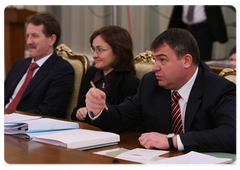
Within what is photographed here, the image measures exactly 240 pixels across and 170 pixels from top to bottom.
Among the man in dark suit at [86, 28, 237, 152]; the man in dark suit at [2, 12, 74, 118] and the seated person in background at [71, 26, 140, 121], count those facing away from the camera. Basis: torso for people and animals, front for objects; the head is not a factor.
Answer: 0

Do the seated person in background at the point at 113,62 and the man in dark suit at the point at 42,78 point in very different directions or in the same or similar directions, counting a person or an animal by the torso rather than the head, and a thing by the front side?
same or similar directions

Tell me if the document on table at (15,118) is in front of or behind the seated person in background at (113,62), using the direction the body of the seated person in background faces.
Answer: in front

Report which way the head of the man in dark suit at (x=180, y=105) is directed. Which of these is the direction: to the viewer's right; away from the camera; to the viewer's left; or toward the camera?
to the viewer's left

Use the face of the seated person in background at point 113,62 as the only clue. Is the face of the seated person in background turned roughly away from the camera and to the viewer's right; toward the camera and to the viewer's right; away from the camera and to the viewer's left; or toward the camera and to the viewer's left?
toward the camera and to the viewer's left

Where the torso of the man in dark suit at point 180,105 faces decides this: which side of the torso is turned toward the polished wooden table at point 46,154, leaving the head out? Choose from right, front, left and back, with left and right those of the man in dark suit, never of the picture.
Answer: front

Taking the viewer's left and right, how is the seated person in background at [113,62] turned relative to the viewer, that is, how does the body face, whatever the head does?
facing the viewer and to the left of the viewer

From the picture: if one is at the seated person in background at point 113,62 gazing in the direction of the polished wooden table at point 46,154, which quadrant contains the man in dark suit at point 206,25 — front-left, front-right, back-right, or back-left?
back-left

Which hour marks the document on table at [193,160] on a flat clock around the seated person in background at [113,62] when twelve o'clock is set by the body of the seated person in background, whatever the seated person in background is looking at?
The document on table is roughly at 10 o'clock from the seated person in background.

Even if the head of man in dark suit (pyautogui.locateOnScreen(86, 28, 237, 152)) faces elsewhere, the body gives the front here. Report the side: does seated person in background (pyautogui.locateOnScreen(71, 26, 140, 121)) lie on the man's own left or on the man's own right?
on the man's own right

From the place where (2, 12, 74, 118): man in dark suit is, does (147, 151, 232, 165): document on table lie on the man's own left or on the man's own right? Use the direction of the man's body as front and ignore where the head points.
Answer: on the man's own left
